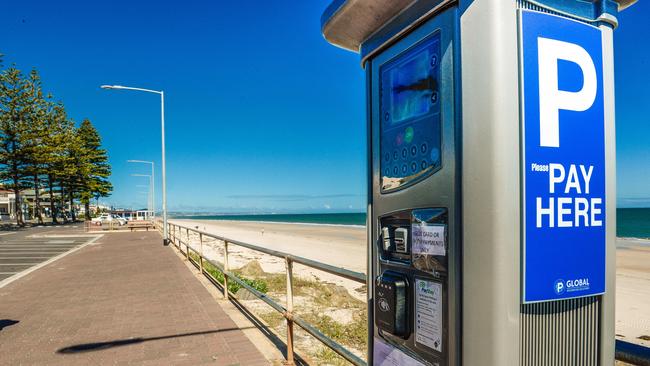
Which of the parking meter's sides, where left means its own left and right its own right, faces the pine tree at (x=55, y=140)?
right

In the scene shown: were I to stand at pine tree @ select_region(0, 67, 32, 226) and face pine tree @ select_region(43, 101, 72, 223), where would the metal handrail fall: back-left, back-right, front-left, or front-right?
back-right

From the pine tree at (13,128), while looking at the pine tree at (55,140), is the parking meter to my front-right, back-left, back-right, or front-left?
back-right

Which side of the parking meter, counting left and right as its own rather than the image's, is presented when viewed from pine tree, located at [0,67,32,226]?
right

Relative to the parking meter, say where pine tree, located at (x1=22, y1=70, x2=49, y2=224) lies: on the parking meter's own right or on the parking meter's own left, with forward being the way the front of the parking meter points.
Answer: on the parking meter's own right

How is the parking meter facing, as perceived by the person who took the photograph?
facing the viewer and to the left of the viewer
